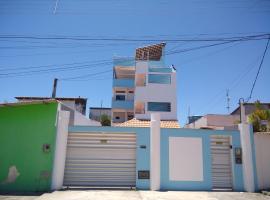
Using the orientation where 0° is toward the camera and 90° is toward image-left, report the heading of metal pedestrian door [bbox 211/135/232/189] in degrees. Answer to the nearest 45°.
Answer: approximately 0°

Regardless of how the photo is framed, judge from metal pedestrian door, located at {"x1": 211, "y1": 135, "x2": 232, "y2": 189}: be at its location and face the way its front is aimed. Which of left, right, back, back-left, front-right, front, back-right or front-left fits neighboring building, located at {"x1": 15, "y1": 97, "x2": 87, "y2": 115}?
back-right

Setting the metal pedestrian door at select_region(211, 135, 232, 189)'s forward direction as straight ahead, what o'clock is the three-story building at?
The three-story building is roughly at 5 o'clock from the metal pedestrian door.
